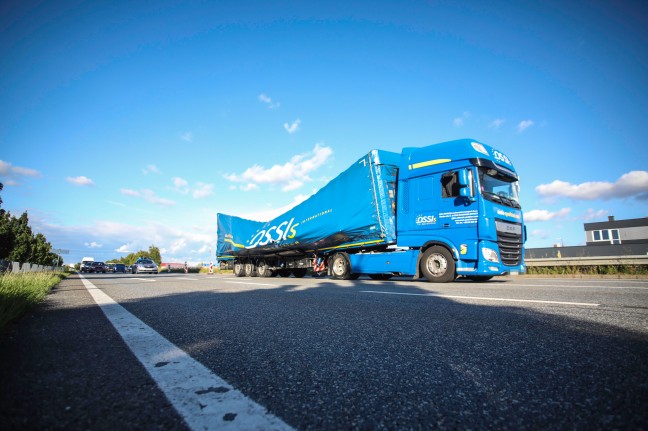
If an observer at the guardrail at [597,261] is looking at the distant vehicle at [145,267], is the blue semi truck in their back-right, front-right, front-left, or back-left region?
front-left

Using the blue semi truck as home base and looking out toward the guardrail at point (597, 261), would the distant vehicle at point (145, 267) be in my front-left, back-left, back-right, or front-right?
back-left

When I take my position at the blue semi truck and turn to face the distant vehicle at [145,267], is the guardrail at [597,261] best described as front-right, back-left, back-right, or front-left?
back-right

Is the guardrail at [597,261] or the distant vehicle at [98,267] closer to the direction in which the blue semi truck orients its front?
the guardrail

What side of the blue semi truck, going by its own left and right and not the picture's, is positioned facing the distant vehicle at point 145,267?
back

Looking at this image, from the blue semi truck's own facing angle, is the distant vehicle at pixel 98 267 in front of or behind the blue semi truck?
behind

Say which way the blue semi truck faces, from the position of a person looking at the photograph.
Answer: facing the viewer and to the right of the viewer

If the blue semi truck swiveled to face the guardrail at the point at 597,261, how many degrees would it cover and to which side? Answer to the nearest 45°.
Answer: approximately 90° to its left

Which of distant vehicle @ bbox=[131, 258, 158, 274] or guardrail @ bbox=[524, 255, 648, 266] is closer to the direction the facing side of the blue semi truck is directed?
the guardrail
